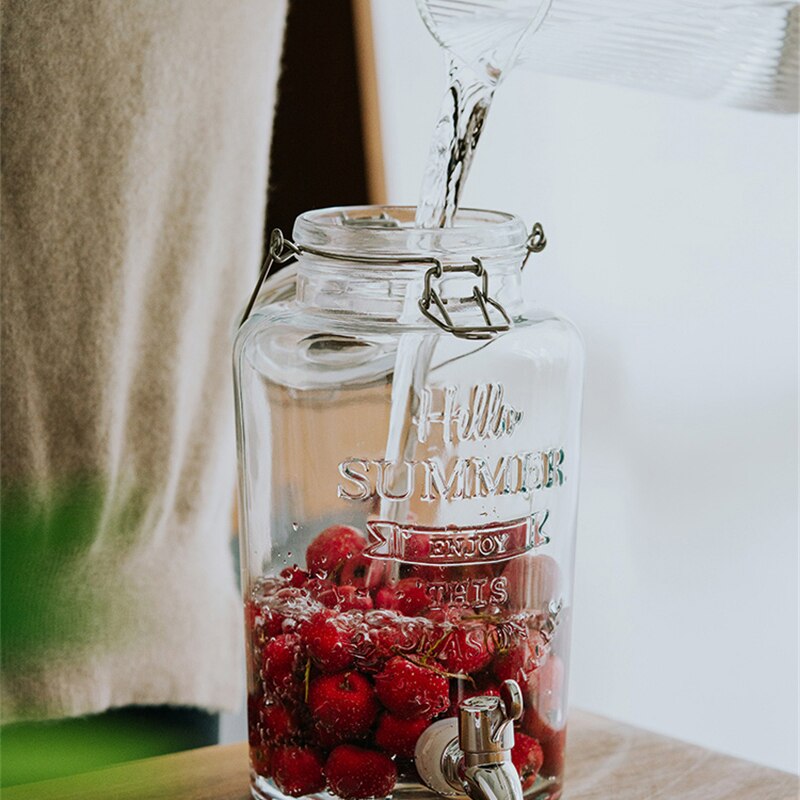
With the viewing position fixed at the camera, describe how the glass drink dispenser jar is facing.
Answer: facing the viewer and to the right of the viewer
